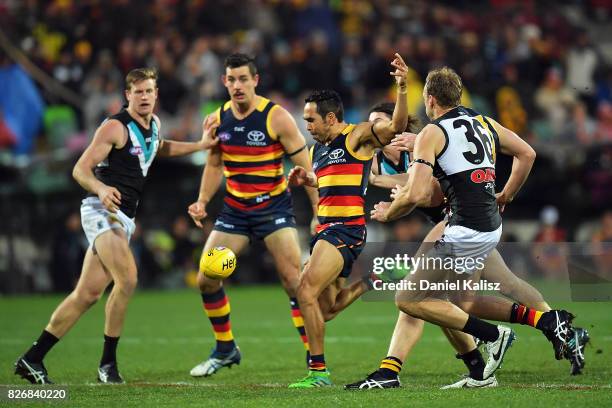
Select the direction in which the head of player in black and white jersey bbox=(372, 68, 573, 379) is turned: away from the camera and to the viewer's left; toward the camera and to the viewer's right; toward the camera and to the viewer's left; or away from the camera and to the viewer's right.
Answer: away from the camera and to the viewer's left

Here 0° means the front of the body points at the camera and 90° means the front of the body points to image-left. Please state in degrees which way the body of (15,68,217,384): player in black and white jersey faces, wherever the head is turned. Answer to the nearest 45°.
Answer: approximately 315°

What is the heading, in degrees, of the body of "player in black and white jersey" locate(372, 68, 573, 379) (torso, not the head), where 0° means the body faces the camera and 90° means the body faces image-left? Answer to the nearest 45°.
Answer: approximately 135°

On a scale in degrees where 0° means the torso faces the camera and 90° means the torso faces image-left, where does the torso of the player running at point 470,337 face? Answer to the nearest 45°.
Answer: approximately 90°

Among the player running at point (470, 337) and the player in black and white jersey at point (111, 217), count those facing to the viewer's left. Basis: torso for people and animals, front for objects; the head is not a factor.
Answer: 1

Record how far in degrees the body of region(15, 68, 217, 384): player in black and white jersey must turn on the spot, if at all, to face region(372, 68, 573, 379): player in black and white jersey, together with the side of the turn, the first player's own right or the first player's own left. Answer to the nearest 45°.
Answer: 0° — they already face them

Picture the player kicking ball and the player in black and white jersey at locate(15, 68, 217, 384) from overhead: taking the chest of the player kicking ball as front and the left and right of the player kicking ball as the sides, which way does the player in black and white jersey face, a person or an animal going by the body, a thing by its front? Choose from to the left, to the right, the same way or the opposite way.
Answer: to the left
